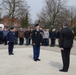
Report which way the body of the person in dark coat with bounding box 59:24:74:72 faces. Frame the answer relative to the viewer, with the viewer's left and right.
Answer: facing away from the viewer and to the left of the viewer

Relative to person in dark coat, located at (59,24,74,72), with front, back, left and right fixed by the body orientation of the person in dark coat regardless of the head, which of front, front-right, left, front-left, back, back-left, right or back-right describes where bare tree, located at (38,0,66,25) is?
front-right

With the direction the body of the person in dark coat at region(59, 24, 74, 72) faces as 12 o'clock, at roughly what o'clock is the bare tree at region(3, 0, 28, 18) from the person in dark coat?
The bare tree is roughly at 1 o'clock from the person in dark coat.
